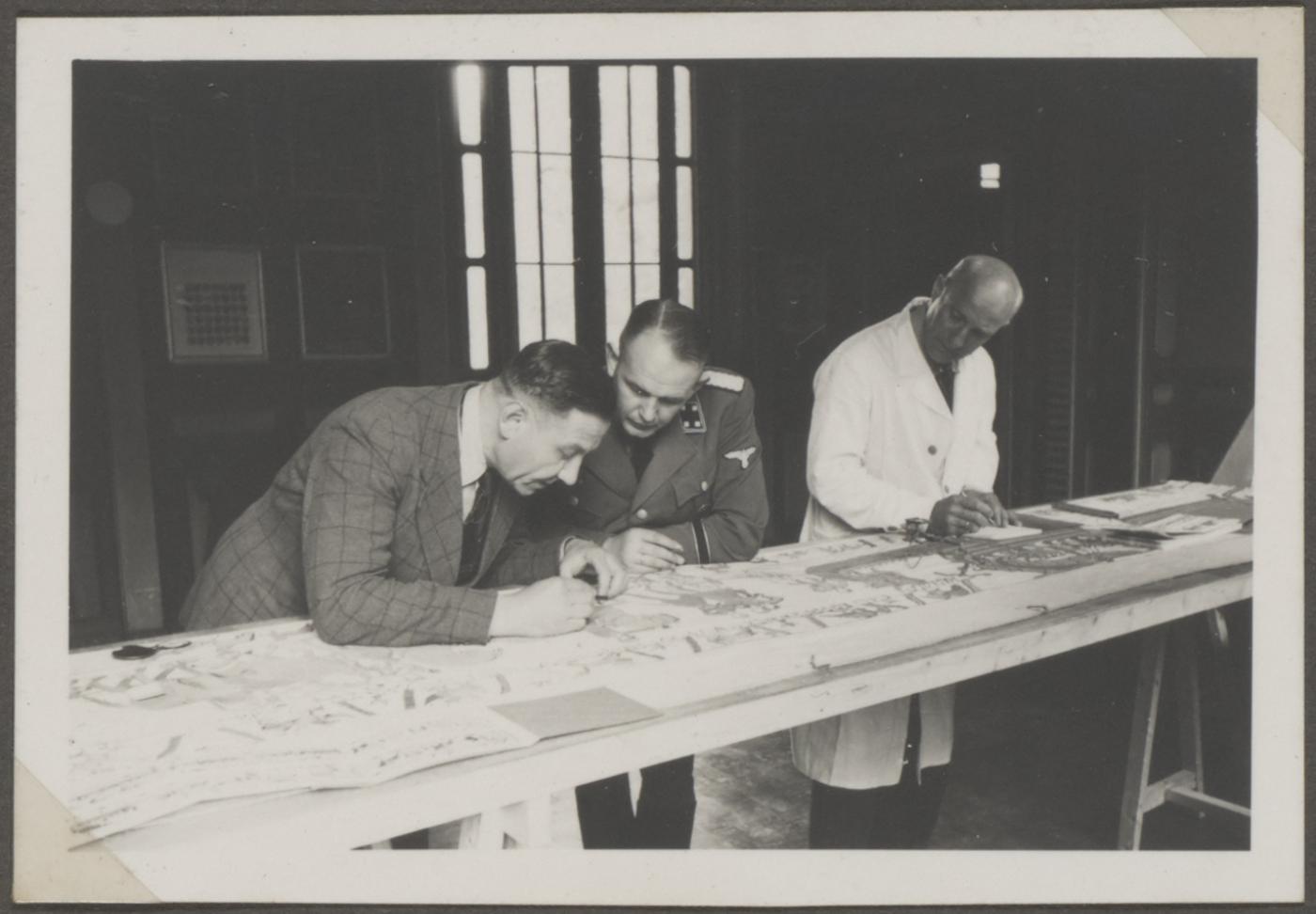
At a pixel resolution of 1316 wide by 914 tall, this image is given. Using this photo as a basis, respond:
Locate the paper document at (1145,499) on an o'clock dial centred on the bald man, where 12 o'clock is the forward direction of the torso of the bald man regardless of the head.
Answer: The paper document is roughly at 9 o'clock from the bald man.

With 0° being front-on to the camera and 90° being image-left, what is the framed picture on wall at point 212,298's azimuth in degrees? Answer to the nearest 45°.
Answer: approximately 0°

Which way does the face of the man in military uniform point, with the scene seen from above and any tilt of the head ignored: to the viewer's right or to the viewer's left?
to the viewer's left

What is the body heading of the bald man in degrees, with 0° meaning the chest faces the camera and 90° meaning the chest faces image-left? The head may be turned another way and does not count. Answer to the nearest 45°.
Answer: approximately 315°

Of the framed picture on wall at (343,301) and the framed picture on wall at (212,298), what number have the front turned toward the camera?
2
